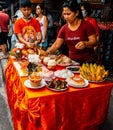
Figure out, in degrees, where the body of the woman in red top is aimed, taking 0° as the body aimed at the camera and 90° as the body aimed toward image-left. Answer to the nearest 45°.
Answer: approximately 45°

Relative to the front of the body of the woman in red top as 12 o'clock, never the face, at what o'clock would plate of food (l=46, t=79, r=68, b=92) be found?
The plate of food is roughly at 11 o'clock from the woman in red top.

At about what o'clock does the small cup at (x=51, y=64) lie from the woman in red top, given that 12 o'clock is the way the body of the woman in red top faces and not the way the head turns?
The small cup is roughly at 12 o'clock from the woman in red top.

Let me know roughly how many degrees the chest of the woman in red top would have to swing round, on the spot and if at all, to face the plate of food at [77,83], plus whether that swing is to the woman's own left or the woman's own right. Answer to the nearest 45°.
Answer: approximately 45° to the woman's own left

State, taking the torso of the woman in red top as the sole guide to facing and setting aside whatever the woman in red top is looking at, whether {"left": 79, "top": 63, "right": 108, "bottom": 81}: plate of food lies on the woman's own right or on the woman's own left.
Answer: on the woman's own left
